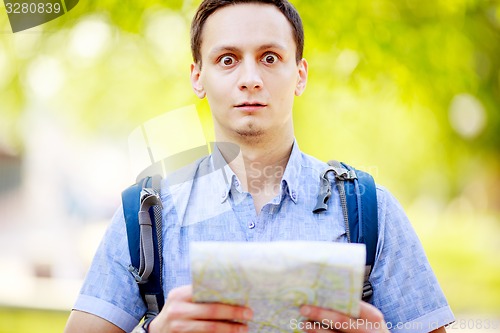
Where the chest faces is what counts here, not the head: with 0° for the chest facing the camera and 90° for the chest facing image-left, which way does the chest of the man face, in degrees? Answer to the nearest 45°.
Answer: approximately 0°
